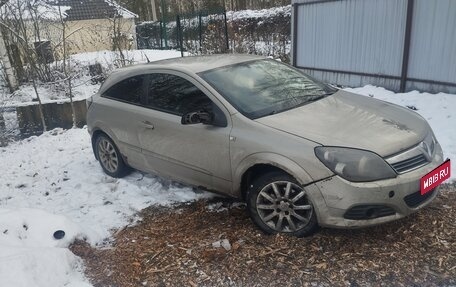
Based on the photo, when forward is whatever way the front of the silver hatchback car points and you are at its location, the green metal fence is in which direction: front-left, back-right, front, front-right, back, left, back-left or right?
back-left

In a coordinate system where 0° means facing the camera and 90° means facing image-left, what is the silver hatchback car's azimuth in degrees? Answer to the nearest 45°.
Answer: approximately 315°

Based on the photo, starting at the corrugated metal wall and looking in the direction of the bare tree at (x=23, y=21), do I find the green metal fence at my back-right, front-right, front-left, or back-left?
front-right

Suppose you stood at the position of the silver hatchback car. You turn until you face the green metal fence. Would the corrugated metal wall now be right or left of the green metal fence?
right

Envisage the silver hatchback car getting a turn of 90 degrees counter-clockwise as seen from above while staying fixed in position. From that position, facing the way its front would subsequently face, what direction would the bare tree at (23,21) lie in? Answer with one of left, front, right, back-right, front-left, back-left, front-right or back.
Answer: left

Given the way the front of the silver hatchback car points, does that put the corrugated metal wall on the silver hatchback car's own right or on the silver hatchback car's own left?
on the silver hatchback car's own left
